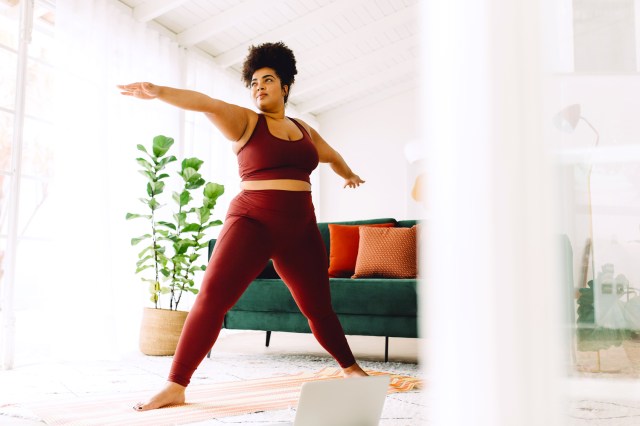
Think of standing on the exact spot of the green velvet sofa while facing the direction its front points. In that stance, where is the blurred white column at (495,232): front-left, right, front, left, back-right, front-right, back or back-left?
front

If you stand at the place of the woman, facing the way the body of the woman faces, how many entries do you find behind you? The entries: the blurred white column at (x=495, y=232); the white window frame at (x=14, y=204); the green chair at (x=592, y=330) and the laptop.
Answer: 1

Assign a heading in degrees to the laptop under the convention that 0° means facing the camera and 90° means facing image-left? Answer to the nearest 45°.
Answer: approximately 135°

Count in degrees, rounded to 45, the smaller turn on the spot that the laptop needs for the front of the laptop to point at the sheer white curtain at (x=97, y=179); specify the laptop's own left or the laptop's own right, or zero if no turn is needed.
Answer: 0° — it already faces it

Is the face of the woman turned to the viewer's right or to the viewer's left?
to the viewer's left

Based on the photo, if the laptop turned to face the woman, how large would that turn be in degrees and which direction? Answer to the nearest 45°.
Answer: approximately 45° to its right

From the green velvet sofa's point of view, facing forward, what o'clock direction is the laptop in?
The laptop is roughly at 12 o'clock from the green velvet sofa.

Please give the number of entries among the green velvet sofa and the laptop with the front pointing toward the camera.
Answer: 1

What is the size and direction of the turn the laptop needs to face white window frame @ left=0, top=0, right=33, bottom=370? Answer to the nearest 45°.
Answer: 0° — it already faces it

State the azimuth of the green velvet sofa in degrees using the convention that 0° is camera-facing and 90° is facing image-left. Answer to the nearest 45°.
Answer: approximately 0°

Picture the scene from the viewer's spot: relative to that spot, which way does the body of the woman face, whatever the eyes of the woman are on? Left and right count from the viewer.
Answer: facing the viewer and to the right of the viewer

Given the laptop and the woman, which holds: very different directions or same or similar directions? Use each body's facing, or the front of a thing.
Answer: very different directions
